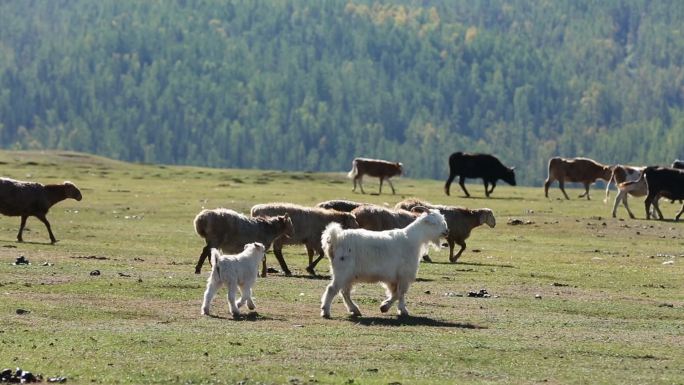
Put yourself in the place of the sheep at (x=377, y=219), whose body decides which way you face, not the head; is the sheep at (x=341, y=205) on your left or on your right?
on your left

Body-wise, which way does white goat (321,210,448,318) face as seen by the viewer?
to the viewer's right

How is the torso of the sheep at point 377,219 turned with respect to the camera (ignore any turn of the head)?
to the viewer's right

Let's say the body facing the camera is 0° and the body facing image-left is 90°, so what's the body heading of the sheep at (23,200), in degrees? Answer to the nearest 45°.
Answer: approximately 270°

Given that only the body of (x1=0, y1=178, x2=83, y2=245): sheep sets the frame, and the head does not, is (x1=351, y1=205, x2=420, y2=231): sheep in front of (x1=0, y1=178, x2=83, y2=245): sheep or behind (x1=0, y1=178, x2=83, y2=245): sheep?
in front

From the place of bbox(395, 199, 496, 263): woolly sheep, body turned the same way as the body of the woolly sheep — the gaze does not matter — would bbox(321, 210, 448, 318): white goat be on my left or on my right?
on my right

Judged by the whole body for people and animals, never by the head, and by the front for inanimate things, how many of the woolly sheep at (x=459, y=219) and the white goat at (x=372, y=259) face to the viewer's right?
2

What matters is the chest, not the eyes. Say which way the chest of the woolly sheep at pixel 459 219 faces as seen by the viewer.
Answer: to the viewer's right

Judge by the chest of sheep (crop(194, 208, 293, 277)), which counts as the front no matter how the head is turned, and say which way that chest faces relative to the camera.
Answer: to the viewer's right

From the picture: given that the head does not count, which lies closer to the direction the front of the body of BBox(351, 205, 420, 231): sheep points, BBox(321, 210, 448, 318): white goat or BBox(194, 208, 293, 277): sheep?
the white goat

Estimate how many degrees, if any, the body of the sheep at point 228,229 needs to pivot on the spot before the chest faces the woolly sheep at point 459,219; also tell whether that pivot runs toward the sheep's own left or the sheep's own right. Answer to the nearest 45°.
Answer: approximately 45° to the sheep's own left
